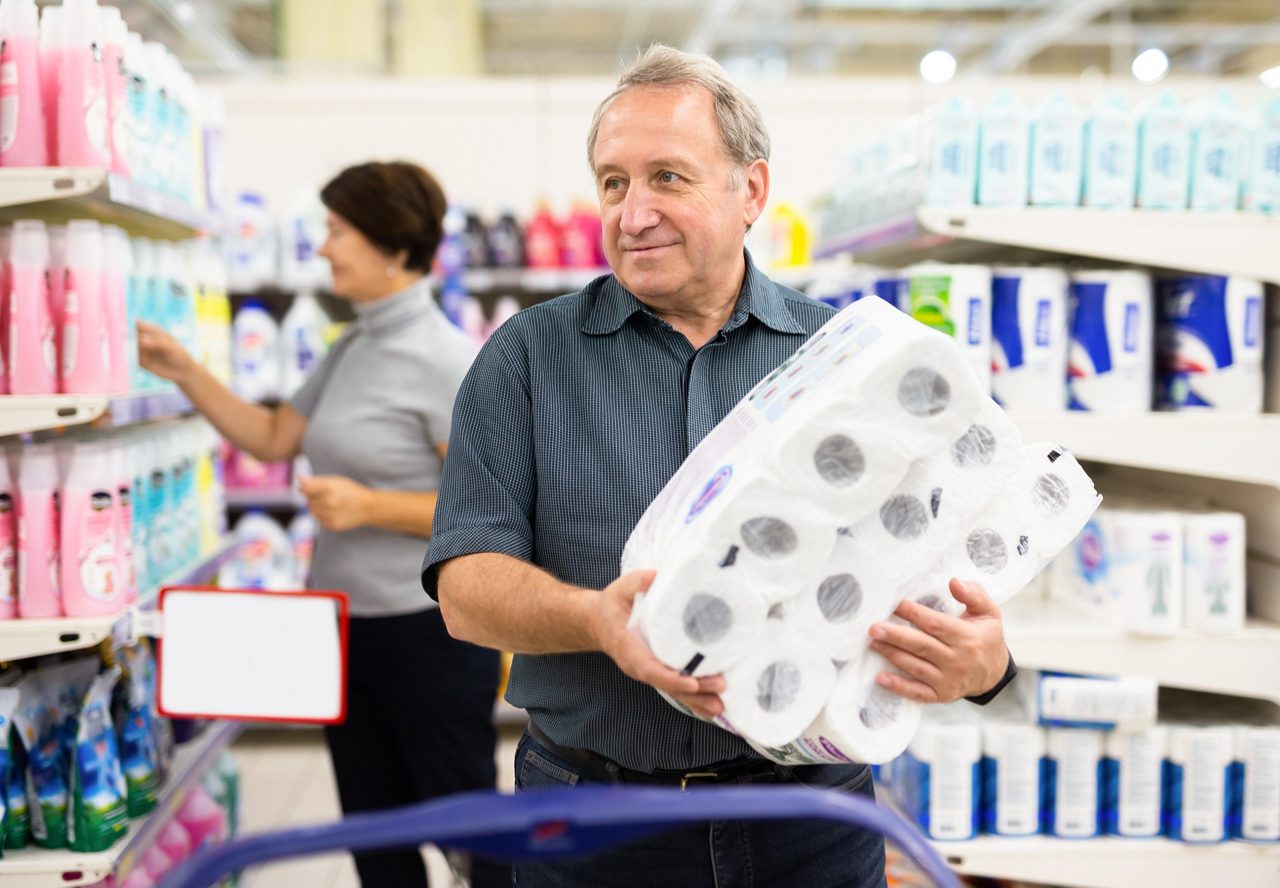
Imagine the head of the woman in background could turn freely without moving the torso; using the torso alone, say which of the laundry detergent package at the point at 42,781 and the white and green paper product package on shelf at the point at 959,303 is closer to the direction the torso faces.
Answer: the laundry detergent package

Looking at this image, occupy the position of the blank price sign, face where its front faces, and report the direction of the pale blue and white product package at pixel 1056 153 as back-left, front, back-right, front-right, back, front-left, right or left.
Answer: left

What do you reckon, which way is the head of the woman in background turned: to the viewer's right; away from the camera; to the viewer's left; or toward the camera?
to the viewer's left

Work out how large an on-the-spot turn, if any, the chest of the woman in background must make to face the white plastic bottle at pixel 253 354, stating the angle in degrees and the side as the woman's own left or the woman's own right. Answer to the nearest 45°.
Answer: approximately 90° to the woman's own right

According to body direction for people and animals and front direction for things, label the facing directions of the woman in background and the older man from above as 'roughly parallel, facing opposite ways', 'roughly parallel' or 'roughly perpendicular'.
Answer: roughly perpendicular

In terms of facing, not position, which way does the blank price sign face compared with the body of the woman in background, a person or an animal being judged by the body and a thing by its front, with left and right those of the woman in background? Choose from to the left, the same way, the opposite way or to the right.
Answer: to the left

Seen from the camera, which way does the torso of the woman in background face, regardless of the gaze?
to the viewer's left

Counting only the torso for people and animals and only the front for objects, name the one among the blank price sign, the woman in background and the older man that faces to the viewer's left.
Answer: the woman in background

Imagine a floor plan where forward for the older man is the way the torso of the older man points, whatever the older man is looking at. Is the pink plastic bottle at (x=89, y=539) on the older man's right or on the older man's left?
on the older man's right

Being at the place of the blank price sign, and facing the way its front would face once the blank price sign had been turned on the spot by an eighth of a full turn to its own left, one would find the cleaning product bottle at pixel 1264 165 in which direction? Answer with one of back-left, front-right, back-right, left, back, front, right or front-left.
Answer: front-left

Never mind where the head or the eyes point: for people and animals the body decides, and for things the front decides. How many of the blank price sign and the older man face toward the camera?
2

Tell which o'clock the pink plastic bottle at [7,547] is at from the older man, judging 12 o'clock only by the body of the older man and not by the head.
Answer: The pink plastic bottle is roughly at 4 o'clock from the older man.

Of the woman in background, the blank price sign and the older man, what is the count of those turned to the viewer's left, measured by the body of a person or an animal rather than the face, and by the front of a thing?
1
